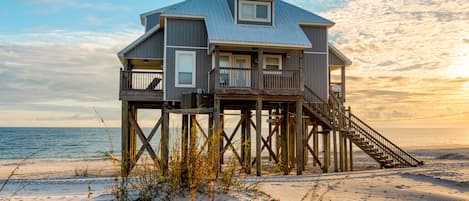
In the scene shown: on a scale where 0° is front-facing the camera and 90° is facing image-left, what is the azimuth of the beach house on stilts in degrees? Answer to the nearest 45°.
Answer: approximately 0°
